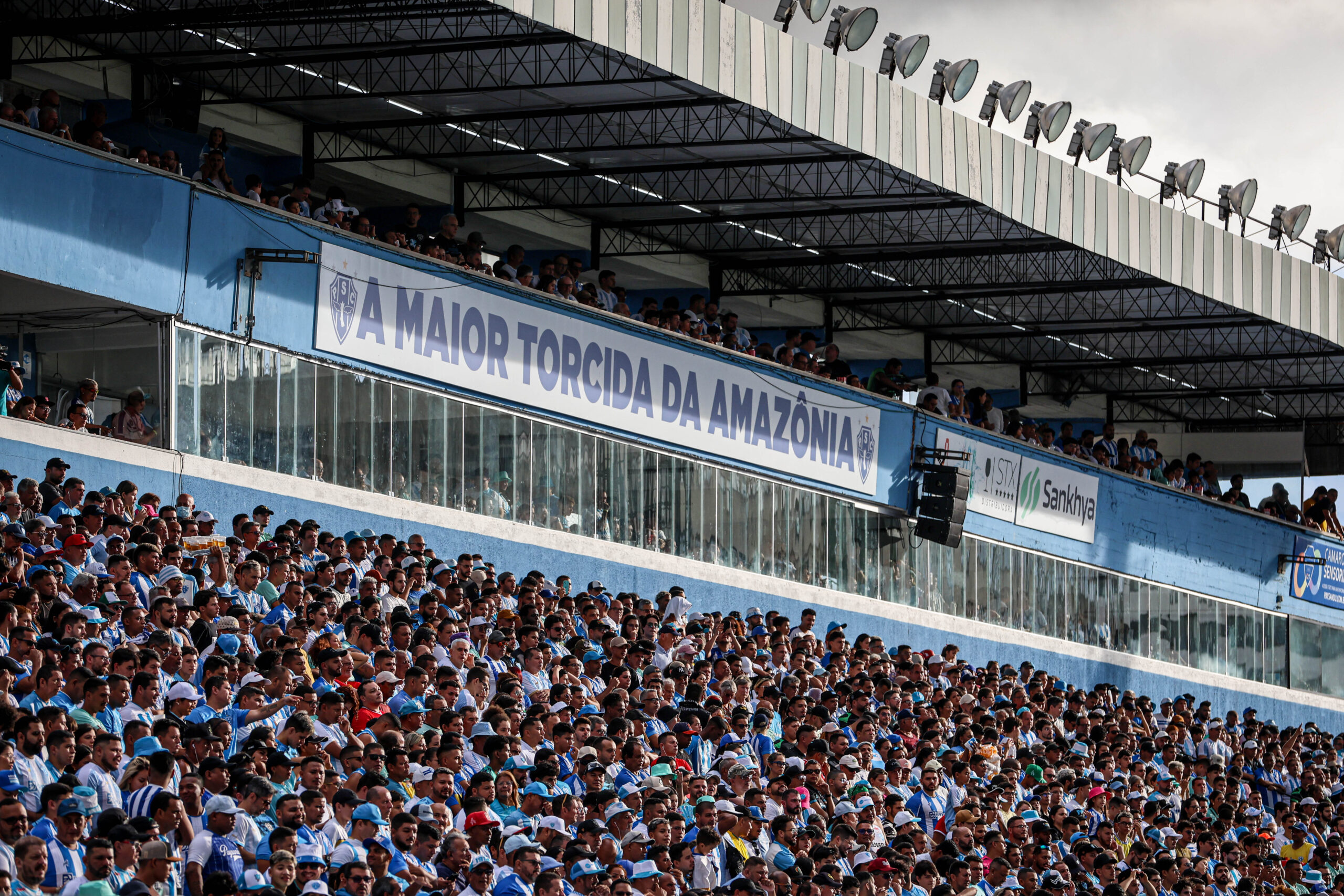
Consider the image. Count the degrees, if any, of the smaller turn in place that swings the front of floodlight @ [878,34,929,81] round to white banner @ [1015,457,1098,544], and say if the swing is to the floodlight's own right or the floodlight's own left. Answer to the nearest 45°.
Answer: approximately 135° to the floodlight's own left

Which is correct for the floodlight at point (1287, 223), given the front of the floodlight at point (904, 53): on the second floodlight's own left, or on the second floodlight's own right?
on the second floodlight's own left

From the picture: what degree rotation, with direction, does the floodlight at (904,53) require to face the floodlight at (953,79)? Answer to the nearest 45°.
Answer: approximately 90° to its left

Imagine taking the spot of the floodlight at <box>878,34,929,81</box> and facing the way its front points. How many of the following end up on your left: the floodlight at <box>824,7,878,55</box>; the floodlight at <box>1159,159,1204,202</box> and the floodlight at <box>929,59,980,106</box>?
2

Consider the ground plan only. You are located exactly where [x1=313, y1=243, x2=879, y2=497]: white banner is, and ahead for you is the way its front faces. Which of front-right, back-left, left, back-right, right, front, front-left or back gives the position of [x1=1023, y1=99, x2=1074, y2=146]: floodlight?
left
